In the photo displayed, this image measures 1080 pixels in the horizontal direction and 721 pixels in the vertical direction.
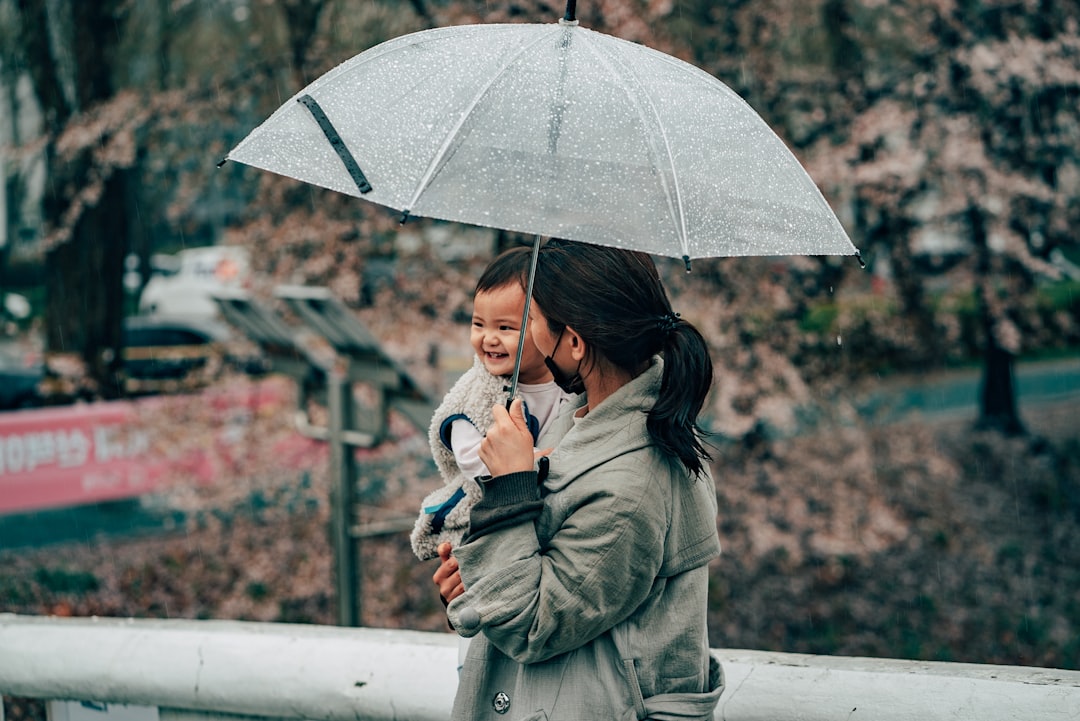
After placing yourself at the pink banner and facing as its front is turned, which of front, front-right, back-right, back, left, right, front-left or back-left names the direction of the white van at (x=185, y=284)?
back

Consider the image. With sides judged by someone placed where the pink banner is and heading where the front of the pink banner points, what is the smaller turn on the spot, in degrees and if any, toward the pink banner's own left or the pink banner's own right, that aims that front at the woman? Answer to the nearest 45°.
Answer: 0° — it already faces them

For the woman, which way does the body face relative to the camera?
to the viewer's left

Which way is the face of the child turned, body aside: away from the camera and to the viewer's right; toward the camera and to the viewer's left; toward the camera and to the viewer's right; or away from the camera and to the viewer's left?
toward the camera and to the viewer's left

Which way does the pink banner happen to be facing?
toward the camera

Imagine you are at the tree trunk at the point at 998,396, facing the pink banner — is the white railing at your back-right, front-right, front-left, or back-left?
front-left

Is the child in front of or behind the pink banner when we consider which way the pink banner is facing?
in front

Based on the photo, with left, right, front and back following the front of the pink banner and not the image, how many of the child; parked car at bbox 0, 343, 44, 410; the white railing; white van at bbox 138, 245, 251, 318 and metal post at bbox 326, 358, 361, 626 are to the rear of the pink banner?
2

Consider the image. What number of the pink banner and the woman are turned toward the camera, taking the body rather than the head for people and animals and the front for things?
1

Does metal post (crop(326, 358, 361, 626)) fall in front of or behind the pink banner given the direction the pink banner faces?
in front

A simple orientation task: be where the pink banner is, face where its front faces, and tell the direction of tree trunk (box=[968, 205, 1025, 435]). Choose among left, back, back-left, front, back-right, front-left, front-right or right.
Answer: left
